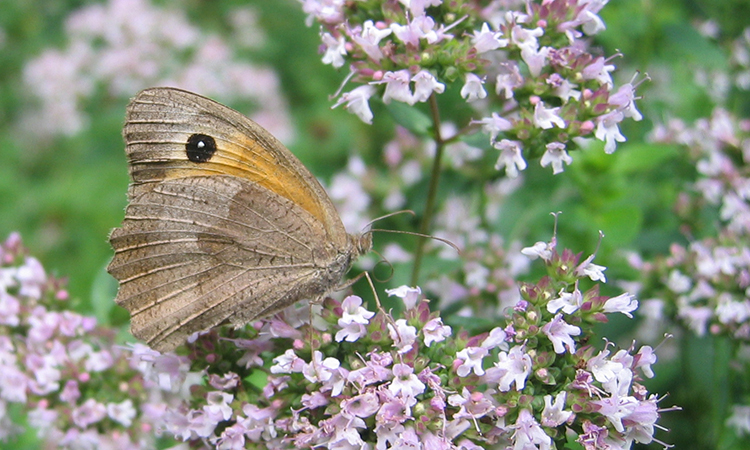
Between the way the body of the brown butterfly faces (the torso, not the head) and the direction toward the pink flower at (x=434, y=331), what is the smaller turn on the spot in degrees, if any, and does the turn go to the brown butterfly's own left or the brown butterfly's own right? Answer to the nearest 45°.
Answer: approximately 45° to the brown butterfly's own right

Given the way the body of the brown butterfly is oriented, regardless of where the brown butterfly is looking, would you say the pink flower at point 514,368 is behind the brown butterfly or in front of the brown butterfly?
in front

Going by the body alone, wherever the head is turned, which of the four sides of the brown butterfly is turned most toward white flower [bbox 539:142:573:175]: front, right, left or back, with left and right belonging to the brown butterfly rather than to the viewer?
front

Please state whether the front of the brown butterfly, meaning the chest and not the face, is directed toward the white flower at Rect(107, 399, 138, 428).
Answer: no

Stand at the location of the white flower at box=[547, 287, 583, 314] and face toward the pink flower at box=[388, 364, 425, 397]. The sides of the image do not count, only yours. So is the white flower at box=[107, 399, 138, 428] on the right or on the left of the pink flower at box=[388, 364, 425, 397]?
right

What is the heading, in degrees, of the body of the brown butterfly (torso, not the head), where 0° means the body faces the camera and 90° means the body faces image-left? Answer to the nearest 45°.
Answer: approximately 270°

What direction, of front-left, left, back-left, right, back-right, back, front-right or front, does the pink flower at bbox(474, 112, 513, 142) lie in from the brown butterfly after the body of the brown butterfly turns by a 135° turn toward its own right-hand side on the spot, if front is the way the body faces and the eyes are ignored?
back-left

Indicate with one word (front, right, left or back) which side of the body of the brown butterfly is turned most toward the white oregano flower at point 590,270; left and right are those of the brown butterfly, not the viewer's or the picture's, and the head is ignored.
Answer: front

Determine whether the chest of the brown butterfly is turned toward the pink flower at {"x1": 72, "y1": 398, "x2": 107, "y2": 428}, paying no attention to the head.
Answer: no

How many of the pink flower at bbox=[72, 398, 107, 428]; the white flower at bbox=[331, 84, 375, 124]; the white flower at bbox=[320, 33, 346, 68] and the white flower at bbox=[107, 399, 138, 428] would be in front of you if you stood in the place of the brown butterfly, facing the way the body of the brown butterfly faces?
2

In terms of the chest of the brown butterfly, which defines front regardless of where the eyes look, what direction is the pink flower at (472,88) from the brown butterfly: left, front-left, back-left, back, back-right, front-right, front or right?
front

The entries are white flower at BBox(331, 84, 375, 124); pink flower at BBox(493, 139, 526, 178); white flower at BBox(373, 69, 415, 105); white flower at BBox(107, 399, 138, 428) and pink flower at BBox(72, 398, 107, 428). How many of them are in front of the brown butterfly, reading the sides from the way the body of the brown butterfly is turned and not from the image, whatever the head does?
3

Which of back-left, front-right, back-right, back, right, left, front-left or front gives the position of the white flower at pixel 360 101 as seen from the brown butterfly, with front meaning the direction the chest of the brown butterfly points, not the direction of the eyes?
front
